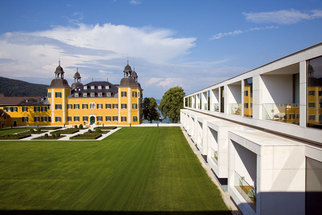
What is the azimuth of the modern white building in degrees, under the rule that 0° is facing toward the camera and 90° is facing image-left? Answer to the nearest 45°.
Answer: approximately 90°

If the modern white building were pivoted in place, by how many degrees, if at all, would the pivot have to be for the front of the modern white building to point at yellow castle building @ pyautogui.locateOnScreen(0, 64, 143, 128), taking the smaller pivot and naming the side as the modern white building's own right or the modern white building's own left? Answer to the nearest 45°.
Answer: approximately 45° to the modern white building's own right

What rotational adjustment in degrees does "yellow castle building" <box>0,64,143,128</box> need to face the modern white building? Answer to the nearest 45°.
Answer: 0° — it already faces it

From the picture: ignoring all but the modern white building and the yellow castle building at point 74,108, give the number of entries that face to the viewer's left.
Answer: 1

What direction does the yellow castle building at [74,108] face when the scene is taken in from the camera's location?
facing the viewer
